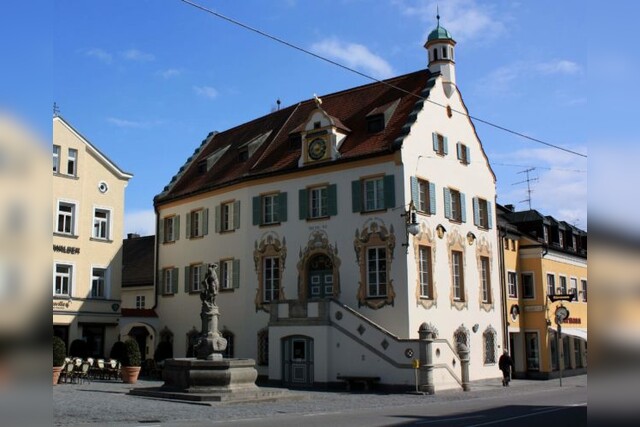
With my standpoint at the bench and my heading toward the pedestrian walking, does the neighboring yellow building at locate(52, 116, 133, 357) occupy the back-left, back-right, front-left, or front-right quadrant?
back-left

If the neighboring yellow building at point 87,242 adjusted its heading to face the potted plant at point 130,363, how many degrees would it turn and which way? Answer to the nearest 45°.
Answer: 0° — it already faces it

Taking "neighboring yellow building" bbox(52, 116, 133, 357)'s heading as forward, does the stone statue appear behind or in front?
in front

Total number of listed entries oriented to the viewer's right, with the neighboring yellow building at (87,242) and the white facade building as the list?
0

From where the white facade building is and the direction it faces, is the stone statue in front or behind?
in front

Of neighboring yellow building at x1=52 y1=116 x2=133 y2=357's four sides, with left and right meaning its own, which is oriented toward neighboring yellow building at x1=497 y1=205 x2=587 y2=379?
left

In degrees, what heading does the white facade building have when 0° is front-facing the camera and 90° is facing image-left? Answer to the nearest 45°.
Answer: approximately 45°
